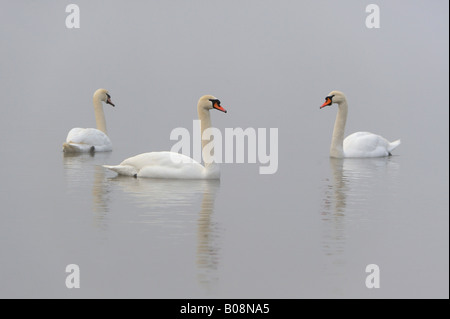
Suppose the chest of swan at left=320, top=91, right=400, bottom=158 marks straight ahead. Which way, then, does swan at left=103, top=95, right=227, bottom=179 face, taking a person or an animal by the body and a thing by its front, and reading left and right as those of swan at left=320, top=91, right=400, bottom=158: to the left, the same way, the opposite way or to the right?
the opposite way

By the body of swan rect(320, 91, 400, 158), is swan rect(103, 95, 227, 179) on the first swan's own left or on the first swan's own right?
on the first swan's own left

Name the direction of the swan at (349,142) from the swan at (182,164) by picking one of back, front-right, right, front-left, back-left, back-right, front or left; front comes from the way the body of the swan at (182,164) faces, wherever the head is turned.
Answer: front-left

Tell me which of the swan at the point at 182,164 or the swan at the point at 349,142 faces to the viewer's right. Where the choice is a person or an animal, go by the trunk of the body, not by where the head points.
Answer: the swan at the point at 182,164

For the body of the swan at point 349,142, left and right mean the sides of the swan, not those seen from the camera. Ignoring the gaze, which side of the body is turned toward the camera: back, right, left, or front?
left

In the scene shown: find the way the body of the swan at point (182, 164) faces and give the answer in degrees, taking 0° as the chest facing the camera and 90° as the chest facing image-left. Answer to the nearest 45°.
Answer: approximately 270°

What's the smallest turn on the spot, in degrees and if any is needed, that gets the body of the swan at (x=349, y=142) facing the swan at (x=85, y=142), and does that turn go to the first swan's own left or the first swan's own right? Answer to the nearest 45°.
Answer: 0° — it already faces it

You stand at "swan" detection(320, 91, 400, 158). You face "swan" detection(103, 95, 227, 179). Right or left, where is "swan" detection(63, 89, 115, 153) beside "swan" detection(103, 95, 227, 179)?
right

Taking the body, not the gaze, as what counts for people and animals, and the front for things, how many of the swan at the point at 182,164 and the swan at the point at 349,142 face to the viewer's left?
1
